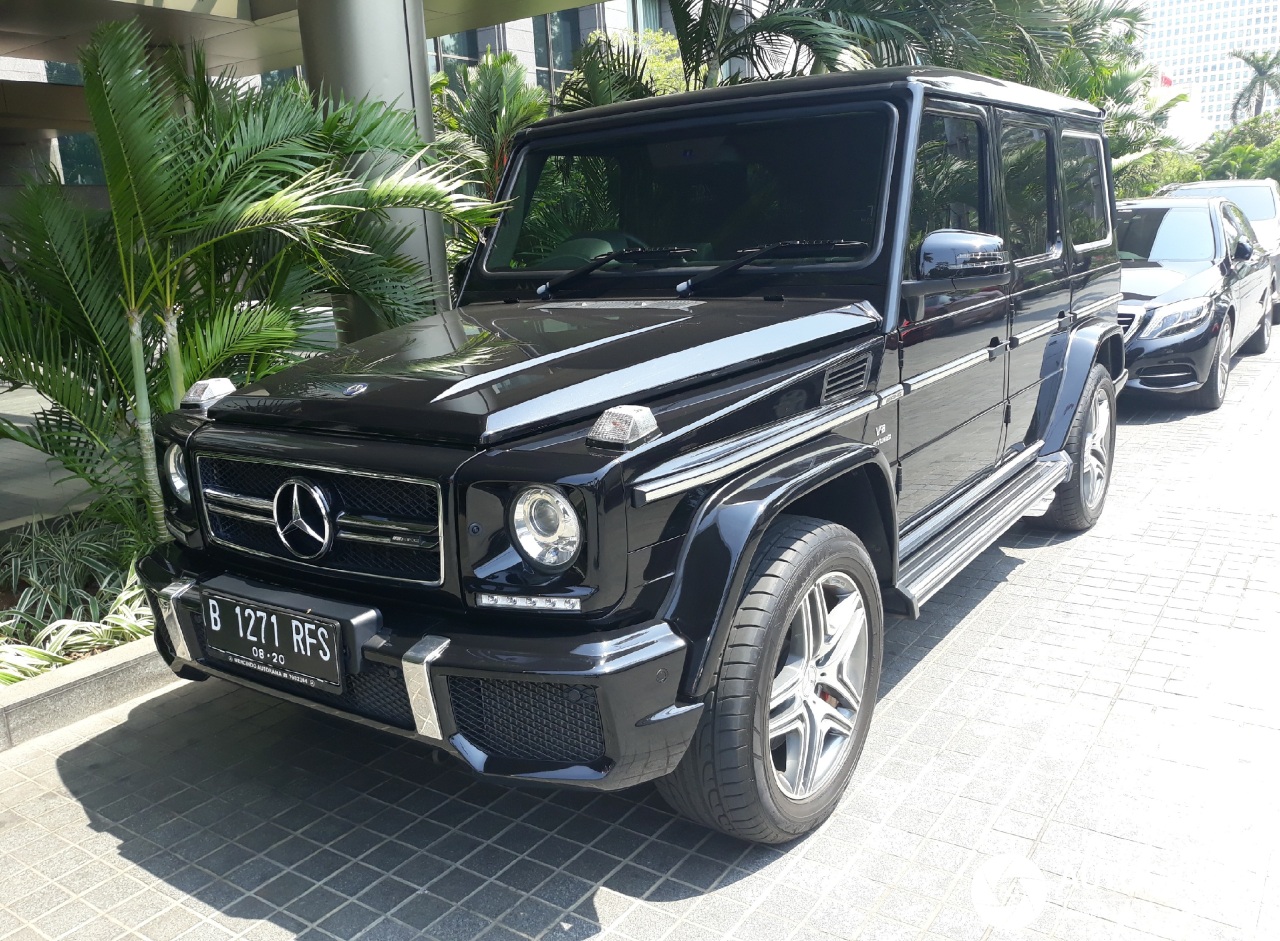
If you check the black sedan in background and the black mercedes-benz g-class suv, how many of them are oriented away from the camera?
0

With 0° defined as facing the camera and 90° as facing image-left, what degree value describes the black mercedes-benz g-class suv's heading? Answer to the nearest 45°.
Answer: approximately 45°

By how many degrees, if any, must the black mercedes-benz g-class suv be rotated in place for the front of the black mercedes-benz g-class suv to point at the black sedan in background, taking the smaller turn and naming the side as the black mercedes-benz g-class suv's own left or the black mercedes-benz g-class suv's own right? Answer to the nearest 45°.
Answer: approximately 180°

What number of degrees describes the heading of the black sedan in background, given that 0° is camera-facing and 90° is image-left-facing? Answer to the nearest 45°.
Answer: approximately 45°

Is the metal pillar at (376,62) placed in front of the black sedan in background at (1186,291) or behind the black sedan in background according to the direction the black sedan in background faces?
in front

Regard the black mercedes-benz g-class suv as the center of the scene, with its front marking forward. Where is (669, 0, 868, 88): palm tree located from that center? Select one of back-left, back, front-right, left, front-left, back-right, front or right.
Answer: back-right

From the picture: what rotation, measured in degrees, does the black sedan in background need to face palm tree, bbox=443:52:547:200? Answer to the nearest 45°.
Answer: approximately 45° to its right

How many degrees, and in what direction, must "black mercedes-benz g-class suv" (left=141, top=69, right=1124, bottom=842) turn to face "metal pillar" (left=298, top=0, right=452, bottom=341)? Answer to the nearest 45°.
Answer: approximately 135° to its right

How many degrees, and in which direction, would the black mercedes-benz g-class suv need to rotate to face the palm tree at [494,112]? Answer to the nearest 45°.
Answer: approximately 135° to its right
